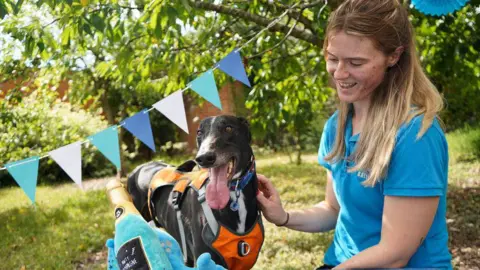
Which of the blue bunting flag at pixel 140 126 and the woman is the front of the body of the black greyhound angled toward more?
the woman

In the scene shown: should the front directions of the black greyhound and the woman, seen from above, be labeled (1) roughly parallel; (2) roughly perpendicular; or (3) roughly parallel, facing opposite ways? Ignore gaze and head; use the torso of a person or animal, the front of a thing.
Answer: roughly perpendicular

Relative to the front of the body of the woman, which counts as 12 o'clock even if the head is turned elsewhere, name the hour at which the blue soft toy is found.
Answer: The blue soft toy is roughly at 12 o'clock from the woman.

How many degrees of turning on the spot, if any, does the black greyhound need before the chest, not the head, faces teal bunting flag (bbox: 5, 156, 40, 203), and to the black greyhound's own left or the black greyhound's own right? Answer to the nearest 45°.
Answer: approximately 135° to the black greyhound's own right

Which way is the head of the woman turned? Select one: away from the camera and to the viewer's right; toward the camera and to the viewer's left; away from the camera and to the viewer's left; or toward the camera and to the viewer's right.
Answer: toward the camera and to the viewer's left

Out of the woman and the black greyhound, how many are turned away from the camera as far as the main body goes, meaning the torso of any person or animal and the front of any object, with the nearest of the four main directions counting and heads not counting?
0

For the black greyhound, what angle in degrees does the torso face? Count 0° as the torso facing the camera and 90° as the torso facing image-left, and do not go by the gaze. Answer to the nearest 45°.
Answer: approximately 315°

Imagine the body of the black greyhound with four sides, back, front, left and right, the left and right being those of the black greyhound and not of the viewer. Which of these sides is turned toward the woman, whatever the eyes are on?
front

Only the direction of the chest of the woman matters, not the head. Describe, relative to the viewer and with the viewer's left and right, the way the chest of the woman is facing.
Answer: facing the viewer and to the left of the viewer
